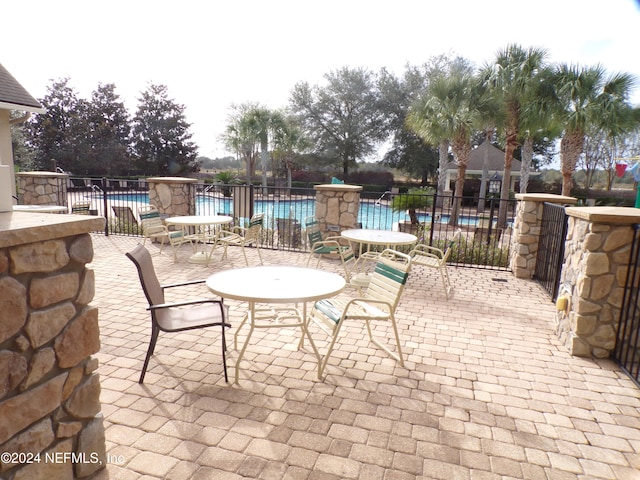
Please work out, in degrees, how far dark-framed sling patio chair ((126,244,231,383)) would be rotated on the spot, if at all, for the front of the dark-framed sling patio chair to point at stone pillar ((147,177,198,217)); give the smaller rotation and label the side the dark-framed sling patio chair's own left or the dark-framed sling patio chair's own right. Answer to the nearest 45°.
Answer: approximately 90° to the dark-framed sling patio chair's own left

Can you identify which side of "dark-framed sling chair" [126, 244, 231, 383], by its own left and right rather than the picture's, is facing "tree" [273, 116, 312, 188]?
left

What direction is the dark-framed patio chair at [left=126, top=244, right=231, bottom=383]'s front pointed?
to the viewer's right

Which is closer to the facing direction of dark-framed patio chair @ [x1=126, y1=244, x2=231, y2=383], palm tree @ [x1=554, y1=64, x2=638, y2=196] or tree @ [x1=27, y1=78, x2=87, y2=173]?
the palm tree

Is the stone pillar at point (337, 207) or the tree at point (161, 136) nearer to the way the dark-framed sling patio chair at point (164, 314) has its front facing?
the stone pillar

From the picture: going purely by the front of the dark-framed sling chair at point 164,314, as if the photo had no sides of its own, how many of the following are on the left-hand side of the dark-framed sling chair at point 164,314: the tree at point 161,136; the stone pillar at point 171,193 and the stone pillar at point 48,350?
2

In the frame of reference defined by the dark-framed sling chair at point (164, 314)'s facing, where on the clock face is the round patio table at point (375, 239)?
The round patio table is roughly at 11 o'clock from the dark-framed sling chair.

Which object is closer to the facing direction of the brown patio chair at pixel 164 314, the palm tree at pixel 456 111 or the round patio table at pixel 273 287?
the round patio table

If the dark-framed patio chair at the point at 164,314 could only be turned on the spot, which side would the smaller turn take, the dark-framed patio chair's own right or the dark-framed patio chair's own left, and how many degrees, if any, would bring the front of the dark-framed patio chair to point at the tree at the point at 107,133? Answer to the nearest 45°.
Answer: approximately 90° to the dark-framed patio chair's own left

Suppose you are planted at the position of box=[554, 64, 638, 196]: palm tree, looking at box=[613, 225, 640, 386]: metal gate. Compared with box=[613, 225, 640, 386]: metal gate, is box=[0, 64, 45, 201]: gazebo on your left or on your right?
right

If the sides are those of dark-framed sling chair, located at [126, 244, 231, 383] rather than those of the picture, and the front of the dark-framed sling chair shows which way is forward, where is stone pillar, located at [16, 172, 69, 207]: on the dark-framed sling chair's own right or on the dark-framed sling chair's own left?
on the dark-framed sling chair's own left

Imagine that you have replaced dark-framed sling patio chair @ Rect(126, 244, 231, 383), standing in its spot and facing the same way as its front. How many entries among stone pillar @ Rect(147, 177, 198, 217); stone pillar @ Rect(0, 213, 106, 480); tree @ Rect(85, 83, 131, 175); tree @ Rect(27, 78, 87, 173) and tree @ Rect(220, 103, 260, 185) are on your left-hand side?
4
